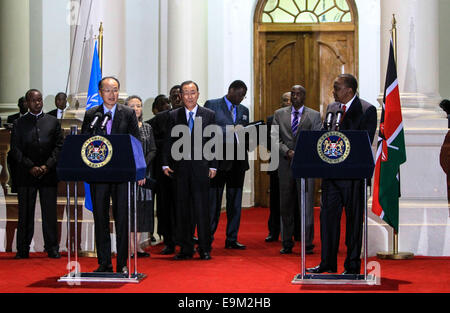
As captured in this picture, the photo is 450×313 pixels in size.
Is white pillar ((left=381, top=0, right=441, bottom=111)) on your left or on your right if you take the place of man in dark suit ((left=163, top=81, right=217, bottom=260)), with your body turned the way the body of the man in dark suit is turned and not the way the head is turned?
on your left

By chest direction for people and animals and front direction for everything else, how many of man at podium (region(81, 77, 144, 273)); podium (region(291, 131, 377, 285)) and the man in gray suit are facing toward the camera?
3

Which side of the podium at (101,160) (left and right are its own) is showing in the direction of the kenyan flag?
left

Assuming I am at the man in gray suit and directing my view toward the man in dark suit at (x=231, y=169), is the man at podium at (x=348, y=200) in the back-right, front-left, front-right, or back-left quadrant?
back-left

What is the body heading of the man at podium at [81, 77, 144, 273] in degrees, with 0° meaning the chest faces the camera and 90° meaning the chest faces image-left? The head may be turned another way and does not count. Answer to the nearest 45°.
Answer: approximately 0°

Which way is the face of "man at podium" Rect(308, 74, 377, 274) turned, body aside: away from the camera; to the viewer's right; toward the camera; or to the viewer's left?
to the viewer's left

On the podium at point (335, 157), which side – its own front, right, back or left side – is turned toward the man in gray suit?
back

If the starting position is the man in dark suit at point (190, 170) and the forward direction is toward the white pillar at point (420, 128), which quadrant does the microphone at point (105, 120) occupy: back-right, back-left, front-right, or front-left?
back-right

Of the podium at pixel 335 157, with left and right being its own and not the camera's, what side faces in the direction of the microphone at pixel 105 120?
right

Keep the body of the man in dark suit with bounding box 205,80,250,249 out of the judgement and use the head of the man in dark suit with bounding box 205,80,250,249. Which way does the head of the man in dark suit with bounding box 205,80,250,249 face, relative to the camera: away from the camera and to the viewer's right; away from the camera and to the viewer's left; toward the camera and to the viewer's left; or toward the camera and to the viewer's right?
toward the camera and to the viewer's right

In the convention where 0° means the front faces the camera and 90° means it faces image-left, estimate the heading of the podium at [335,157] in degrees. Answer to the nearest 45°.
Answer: approximately 0°

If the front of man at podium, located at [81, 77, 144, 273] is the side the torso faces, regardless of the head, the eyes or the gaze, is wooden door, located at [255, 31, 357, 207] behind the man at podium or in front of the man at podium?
behind

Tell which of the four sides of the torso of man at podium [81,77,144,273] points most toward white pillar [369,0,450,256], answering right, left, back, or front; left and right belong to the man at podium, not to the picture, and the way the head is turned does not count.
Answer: left
